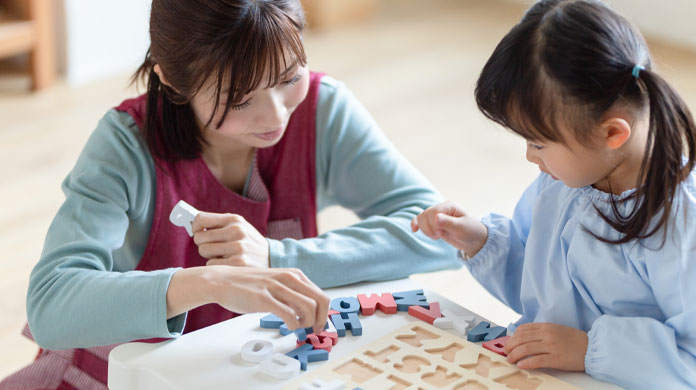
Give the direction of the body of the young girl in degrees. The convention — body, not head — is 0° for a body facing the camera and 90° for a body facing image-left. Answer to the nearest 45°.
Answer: approximately 45°

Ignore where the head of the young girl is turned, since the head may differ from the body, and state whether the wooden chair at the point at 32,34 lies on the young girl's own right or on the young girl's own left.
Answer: on the young girl's own right
